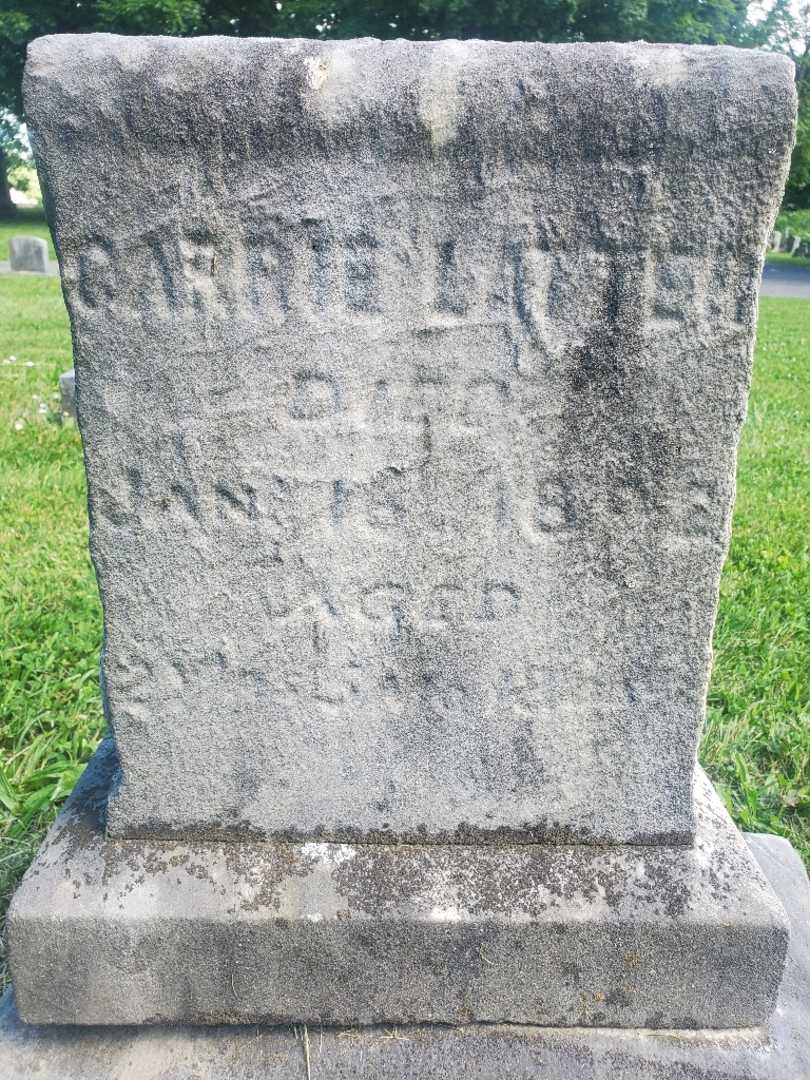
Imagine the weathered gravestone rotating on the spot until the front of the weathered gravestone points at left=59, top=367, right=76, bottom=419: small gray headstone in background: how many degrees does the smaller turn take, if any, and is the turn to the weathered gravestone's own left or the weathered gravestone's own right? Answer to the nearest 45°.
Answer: approximately 135° to the weathered gravestone's own right

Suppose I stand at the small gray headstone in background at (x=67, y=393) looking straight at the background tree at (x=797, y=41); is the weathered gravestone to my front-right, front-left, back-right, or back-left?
back-right

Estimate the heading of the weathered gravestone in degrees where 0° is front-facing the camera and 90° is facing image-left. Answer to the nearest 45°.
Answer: approximately 0°

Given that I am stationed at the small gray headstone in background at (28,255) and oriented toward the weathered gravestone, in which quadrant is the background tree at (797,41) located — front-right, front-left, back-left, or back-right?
back-left

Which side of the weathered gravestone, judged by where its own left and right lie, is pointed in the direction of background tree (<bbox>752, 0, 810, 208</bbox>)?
back

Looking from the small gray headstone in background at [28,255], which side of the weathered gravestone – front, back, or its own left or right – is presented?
back
